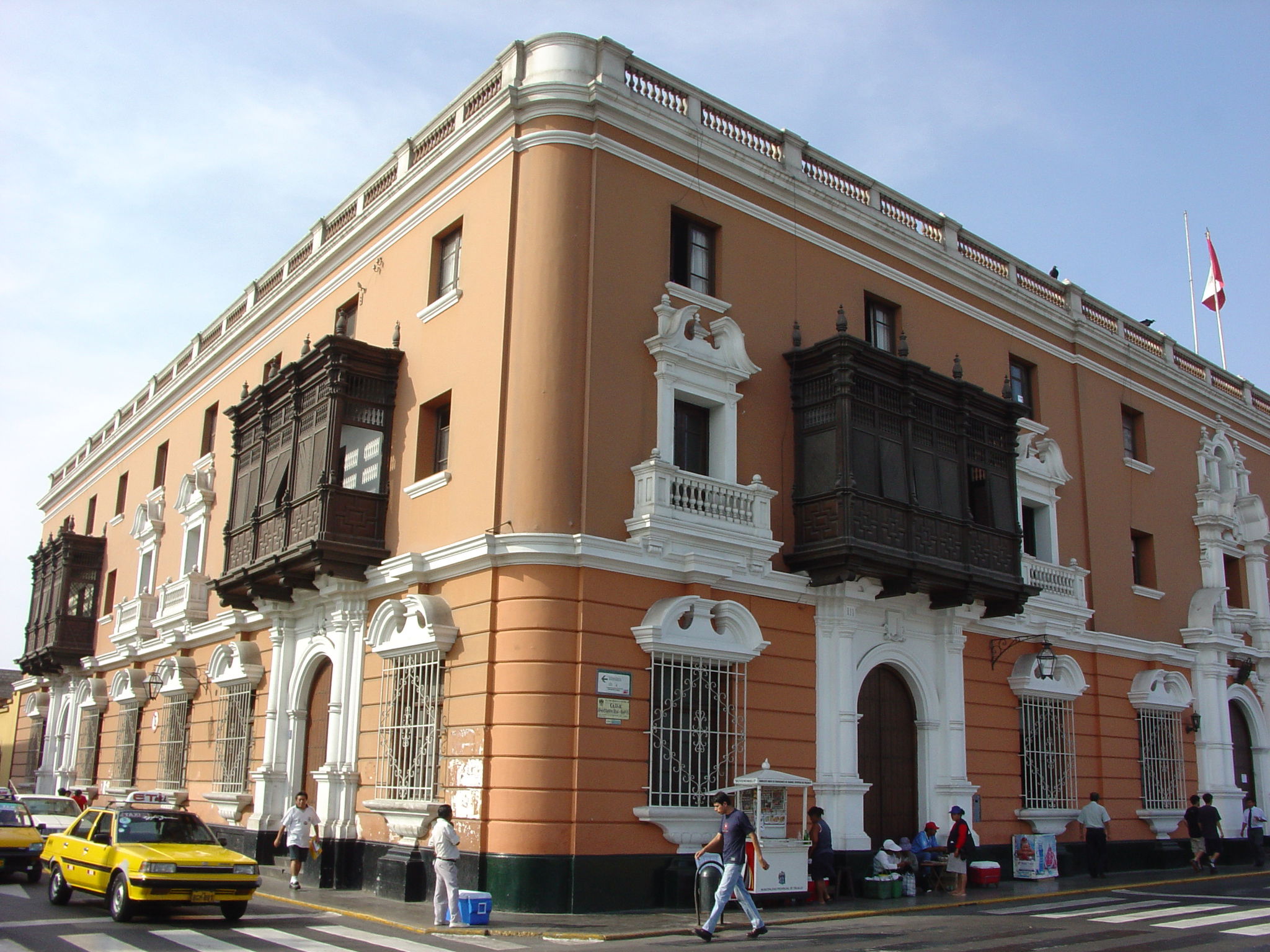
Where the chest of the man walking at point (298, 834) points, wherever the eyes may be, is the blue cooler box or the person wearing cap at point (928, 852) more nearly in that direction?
the blue cooler box

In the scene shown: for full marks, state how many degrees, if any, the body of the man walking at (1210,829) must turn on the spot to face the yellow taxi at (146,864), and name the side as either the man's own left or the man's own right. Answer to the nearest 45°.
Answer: approximately 135° to the man's own left

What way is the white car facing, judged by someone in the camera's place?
facing the viewer and to the right of the viewer

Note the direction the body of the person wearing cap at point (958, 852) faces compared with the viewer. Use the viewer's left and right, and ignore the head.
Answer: facing to the left of the viewer

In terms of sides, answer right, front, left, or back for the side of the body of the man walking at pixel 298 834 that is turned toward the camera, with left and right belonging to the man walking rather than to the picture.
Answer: front
